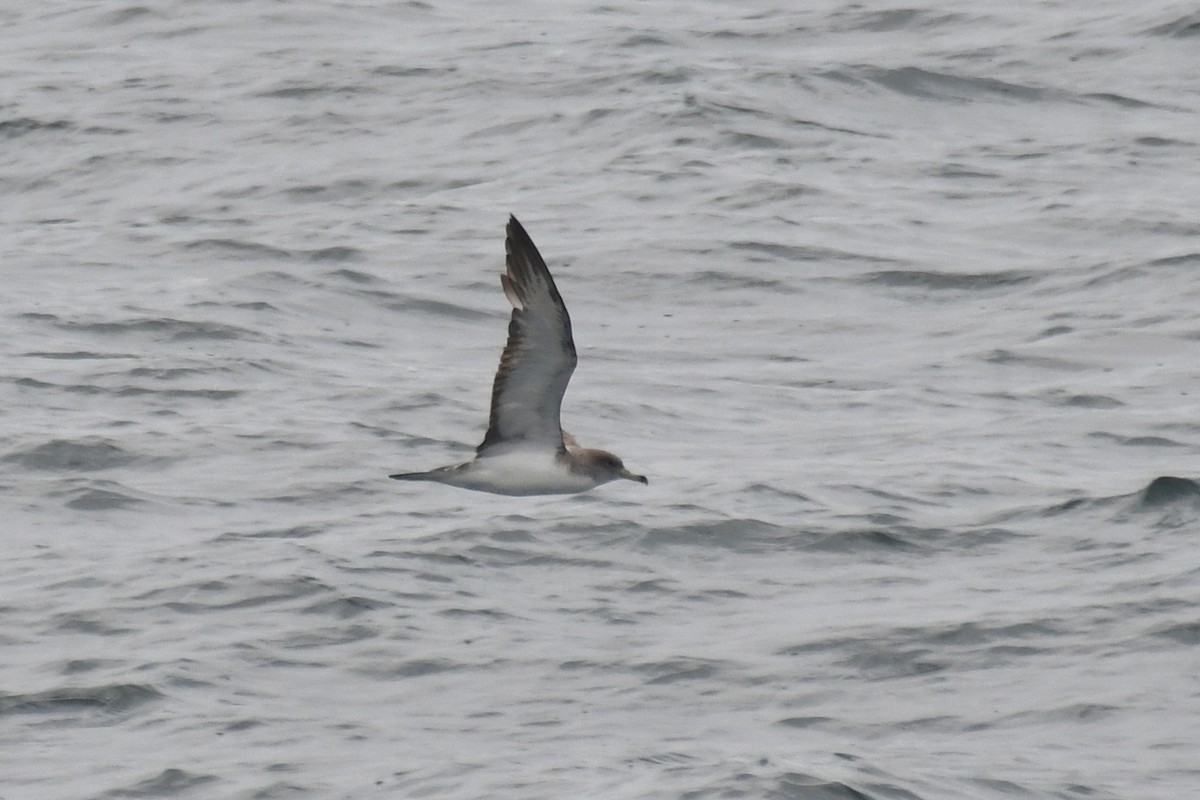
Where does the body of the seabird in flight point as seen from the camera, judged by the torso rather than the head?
to the viewer's right
